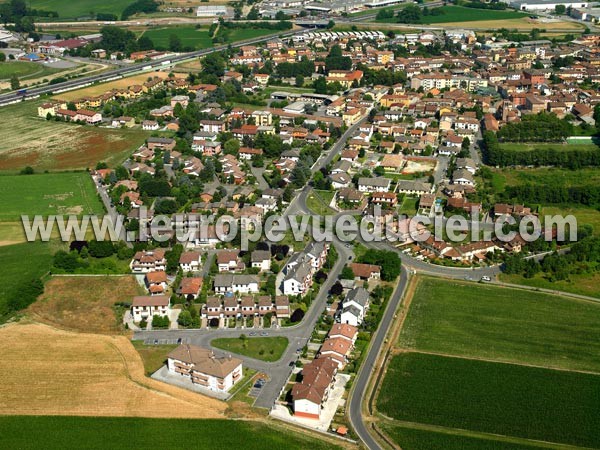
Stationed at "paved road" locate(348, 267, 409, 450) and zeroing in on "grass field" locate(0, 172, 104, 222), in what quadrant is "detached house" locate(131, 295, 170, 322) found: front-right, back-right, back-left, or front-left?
front-left

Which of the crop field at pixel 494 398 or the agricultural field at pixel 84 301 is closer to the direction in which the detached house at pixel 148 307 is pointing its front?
the crop field

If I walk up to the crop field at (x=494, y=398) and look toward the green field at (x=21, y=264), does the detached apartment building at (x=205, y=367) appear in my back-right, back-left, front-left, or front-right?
front-left

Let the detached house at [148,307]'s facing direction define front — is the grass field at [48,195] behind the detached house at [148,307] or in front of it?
behind

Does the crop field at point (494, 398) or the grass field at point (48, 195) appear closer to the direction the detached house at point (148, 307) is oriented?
the crop field

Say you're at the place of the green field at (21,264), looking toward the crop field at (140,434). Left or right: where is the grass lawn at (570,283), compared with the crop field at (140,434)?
left

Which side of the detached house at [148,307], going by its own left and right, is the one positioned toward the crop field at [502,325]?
left

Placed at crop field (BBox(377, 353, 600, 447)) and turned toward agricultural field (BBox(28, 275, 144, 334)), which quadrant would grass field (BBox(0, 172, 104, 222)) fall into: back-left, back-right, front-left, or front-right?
front-right

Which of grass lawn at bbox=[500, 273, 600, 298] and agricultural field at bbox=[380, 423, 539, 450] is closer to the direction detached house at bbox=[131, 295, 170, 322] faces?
the agricultural field

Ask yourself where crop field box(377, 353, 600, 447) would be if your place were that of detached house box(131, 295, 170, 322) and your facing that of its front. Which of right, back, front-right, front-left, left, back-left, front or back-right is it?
front-left

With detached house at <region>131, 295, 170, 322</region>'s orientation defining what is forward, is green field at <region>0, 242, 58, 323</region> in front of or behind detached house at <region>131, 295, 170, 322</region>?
behind

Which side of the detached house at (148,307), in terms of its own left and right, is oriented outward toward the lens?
front

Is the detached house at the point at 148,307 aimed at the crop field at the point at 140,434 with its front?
yes

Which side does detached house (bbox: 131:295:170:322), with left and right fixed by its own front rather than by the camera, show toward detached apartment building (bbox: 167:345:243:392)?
front
